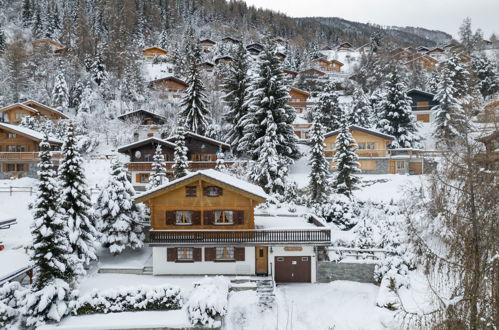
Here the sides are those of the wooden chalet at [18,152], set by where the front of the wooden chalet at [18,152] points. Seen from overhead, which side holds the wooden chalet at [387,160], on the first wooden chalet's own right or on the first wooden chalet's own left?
on the first wooden chalet's own left

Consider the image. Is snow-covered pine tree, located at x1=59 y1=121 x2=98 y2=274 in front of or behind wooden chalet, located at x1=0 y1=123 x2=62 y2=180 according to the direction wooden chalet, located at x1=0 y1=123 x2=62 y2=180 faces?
in front

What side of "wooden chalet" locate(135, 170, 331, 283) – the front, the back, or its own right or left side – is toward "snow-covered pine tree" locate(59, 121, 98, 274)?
right

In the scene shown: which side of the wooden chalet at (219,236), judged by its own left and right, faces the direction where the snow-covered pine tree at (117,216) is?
right

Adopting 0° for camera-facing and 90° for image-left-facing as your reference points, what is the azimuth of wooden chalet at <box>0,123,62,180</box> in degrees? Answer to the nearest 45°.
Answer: approximately 0°

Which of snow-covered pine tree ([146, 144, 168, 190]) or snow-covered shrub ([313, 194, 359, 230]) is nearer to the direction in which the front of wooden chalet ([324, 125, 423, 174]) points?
the snow-covered shrub

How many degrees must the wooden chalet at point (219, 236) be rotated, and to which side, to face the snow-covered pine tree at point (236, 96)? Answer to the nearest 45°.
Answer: approximately 180°

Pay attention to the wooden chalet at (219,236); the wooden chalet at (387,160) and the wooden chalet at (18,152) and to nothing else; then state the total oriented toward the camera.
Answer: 3

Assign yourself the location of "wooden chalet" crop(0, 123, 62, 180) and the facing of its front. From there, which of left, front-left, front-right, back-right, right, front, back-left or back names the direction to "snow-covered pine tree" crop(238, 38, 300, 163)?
front-left

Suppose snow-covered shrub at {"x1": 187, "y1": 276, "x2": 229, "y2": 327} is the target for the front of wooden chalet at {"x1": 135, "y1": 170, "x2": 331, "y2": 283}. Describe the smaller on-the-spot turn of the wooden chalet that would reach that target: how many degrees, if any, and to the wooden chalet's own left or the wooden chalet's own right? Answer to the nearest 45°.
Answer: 0° — it already faces it

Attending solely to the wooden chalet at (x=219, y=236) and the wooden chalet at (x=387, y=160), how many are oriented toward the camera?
2

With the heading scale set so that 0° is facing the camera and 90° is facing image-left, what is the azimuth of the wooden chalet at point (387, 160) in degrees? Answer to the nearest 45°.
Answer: approximately 0°
